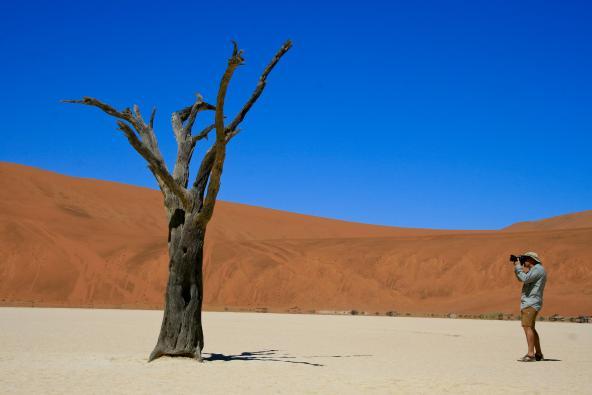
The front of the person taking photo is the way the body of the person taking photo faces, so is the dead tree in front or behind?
in front

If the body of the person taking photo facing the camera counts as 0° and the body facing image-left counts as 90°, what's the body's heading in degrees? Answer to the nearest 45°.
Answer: approximately 90°
